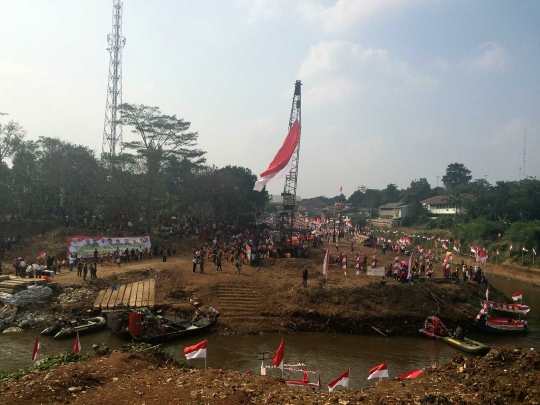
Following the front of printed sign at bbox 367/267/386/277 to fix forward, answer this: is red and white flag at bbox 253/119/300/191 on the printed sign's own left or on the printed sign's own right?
on the printed sign's own right

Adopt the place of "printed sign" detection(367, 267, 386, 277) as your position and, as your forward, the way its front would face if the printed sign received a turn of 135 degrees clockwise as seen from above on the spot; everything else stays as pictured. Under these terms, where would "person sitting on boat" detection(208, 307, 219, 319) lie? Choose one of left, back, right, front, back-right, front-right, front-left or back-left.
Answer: left

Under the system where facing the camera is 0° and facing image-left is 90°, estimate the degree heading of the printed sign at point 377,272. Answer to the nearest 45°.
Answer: approximately 0°

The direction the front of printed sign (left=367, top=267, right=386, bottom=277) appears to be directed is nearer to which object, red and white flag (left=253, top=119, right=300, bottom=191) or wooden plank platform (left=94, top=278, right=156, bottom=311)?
the wooden plank platform

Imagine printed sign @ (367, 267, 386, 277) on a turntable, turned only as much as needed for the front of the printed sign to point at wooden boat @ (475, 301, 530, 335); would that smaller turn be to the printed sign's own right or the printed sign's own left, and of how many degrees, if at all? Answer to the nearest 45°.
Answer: approximately 45° to the printed sign's own left

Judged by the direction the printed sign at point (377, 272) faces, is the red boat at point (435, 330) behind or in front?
in front

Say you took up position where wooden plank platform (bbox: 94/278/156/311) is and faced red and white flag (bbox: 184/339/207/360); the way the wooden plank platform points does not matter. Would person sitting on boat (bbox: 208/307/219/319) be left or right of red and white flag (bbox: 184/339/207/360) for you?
left

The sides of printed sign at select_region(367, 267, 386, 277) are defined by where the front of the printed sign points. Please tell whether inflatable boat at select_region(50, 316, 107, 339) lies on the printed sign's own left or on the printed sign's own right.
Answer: on the printed sign's own right

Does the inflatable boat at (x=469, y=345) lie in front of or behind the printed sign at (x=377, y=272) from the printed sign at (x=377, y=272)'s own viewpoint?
in front

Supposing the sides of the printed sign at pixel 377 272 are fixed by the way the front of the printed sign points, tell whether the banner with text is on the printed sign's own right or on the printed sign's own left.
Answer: on the printed sign's own right

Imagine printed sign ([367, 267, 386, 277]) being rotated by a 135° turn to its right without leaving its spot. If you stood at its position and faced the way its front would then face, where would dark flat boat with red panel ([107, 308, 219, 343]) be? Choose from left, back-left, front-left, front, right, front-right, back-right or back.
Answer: left

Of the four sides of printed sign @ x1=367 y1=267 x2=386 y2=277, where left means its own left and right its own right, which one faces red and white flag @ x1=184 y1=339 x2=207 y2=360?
front

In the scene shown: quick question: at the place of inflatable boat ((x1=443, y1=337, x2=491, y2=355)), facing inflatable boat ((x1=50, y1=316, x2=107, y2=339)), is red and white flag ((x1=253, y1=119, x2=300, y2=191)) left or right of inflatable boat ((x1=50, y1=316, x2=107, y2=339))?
right
